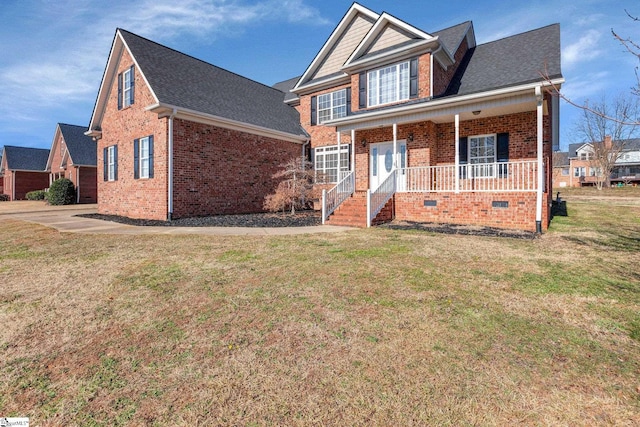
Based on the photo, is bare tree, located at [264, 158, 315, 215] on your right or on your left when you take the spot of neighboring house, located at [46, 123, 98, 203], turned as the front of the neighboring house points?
on your left

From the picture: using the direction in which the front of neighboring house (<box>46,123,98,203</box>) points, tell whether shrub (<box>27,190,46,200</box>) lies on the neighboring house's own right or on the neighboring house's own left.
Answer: on the neighboring house's own right

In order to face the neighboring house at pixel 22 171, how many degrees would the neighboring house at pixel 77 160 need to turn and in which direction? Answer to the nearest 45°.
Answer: approximately 135° to its right

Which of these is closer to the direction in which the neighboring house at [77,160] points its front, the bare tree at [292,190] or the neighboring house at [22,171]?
the bare tree

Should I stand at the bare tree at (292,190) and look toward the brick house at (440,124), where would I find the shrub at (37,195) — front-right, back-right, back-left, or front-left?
back-left
